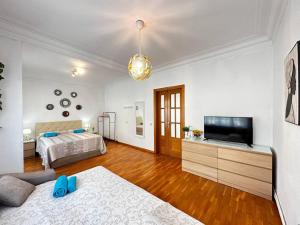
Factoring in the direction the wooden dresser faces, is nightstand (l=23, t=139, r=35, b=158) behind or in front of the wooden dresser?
in front

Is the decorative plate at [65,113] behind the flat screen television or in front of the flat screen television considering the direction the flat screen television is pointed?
in front

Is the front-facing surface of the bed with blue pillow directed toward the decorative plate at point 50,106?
no

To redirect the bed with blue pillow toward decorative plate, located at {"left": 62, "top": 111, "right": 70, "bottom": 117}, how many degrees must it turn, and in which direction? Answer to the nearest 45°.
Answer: approximately 135° to its left

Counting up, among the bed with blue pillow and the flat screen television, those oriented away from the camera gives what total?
0

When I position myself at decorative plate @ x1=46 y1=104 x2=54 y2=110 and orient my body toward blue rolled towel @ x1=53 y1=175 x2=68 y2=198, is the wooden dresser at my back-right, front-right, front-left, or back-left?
front-left

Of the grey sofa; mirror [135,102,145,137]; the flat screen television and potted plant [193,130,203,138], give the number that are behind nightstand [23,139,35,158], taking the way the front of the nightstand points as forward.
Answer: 0

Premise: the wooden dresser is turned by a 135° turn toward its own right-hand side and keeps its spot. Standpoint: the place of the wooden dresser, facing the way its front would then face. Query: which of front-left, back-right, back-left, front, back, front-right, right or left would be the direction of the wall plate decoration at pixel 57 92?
left

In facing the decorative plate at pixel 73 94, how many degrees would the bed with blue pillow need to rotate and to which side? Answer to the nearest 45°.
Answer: approximately 135° to its left

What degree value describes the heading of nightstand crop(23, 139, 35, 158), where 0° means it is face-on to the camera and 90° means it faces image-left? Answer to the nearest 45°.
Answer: approximately 315°

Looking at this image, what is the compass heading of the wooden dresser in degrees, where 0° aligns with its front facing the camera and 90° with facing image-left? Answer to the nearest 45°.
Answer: approximately 45°

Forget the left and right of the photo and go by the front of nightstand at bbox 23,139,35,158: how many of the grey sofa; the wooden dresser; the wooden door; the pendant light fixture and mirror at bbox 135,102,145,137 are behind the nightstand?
0

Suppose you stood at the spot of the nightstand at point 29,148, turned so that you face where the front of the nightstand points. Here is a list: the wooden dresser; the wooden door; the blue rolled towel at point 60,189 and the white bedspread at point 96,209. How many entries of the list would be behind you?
0

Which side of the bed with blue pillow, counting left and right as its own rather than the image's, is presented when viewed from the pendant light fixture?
front

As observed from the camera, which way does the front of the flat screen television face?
facing the viewer and to the left of the viewer

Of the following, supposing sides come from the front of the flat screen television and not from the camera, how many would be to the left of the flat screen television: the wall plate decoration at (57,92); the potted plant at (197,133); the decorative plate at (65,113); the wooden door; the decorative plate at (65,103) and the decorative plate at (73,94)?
0
